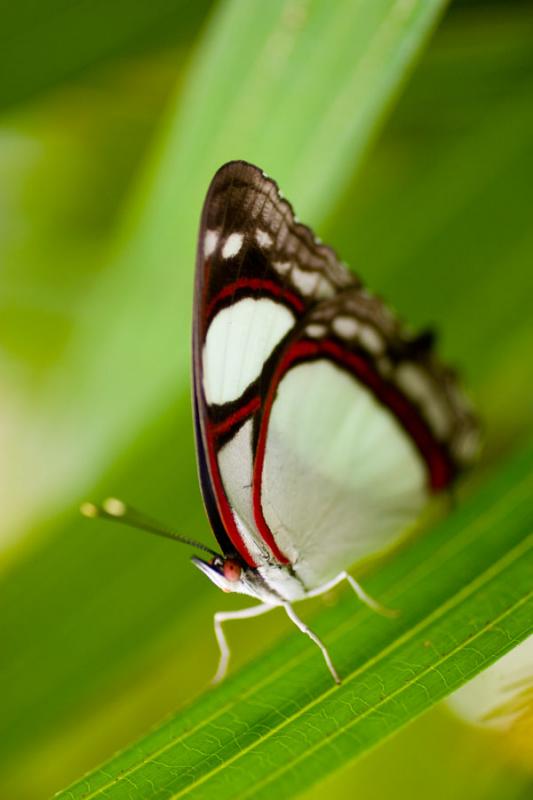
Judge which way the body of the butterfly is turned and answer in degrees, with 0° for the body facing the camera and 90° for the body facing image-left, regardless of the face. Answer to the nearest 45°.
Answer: approximately 90°
